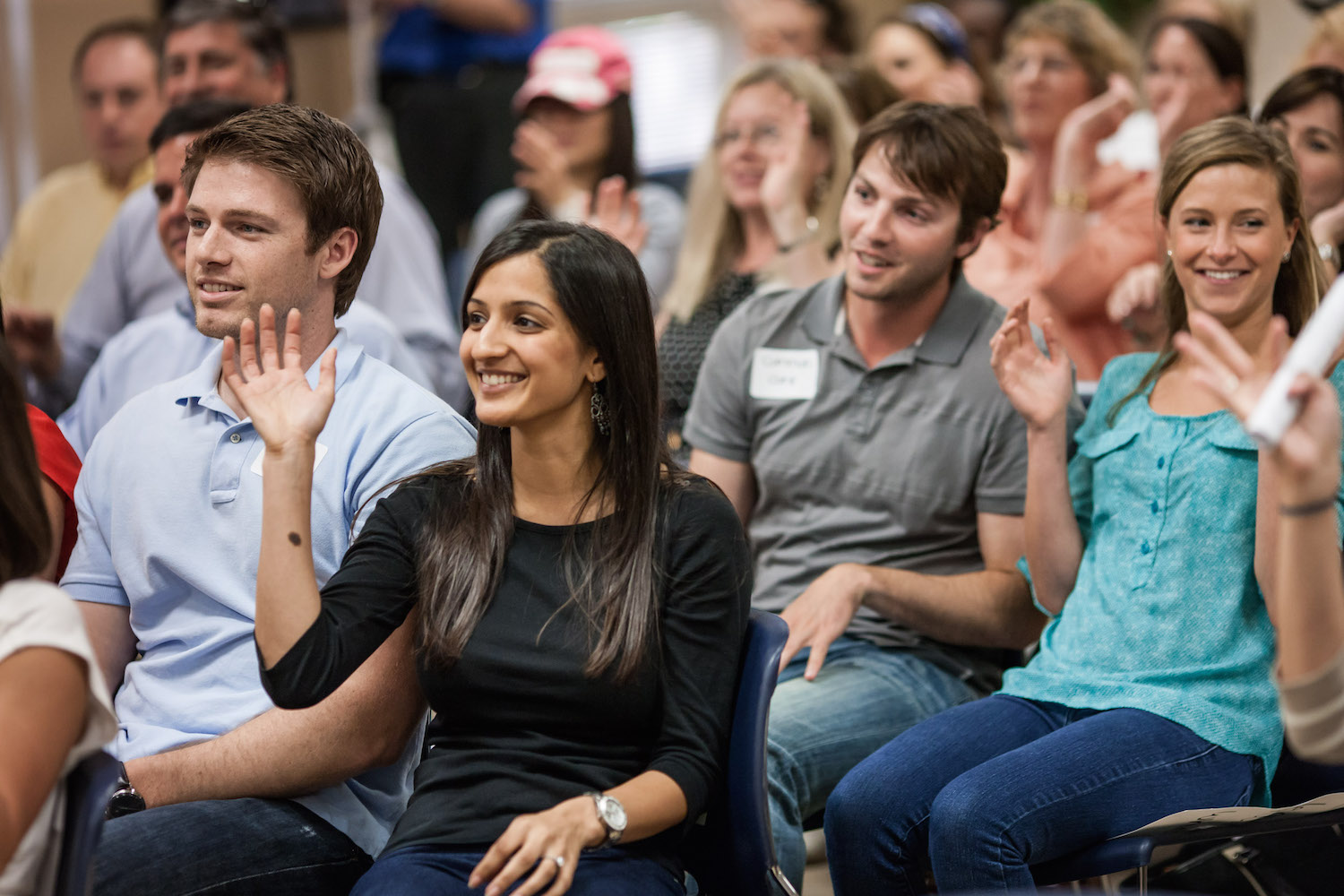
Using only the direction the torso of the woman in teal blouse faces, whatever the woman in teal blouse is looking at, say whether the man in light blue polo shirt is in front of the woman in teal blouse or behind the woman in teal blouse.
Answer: in front

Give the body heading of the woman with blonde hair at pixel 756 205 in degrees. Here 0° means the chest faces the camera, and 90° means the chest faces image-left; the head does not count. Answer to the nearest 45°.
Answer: approximately 45°

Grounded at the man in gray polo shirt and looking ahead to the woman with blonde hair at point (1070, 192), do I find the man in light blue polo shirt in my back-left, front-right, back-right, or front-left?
back-left

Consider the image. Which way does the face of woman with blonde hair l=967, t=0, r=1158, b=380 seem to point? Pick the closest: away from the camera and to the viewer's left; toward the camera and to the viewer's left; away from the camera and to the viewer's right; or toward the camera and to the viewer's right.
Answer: toward the camera and to the viewer's left

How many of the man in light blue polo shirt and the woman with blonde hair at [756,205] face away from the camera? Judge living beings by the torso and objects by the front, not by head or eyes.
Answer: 0

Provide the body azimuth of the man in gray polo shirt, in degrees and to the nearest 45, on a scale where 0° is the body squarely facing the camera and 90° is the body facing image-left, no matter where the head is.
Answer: approximately 45°

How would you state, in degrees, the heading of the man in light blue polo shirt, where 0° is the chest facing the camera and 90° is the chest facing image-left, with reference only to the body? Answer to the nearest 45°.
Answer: approximately 45°
